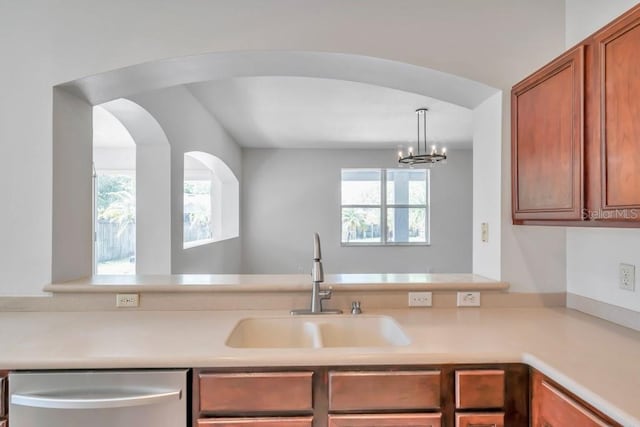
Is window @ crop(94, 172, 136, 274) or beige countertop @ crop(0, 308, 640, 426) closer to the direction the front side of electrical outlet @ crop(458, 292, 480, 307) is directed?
the beige countertop

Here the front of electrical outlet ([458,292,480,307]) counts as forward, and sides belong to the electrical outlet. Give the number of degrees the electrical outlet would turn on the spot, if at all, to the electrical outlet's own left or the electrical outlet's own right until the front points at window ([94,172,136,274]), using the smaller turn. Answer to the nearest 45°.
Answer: approximately 135° to the electrical outlet's own right

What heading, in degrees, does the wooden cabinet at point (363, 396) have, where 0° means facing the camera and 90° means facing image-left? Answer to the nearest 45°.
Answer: approximately 0°

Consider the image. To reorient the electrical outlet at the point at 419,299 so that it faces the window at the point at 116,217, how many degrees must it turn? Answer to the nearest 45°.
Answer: approximately 135° to its right
